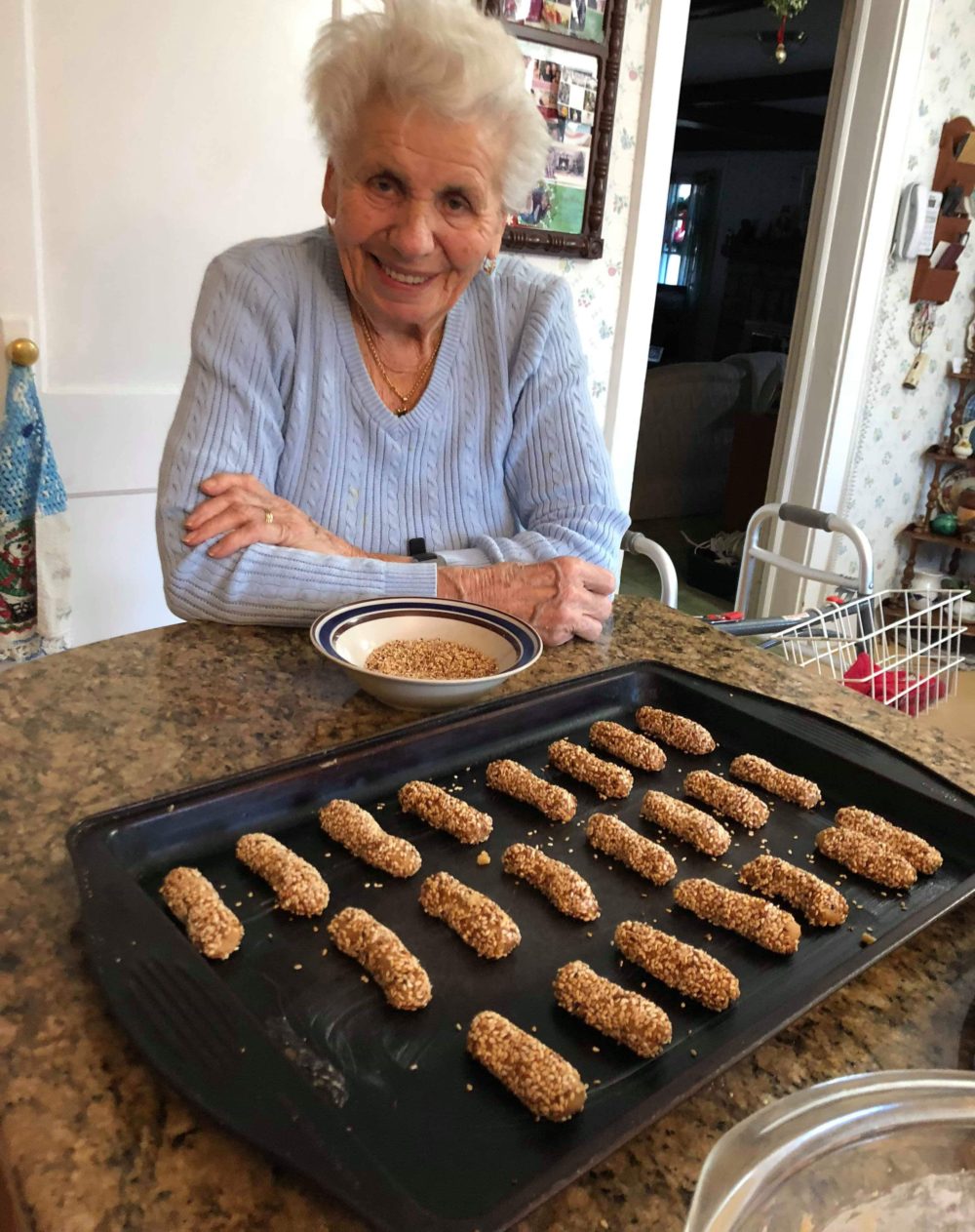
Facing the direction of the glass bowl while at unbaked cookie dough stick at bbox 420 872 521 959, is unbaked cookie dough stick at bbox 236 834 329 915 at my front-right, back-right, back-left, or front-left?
back-right

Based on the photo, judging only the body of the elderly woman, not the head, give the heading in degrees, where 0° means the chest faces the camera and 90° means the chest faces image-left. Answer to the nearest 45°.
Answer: approximately 0°

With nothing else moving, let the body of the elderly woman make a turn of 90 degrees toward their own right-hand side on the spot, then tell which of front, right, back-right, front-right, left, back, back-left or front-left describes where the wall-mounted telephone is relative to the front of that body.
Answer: back-right

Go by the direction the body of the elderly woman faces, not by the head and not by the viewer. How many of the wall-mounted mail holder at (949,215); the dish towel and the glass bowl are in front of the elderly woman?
1

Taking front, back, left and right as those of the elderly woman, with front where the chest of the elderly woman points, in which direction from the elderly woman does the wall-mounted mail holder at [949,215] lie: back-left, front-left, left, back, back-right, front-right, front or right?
back-left

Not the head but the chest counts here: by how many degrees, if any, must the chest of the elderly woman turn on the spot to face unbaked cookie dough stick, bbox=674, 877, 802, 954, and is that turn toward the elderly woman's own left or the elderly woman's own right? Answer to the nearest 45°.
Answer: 0° — they already face it

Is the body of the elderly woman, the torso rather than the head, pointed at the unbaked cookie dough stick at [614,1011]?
yes

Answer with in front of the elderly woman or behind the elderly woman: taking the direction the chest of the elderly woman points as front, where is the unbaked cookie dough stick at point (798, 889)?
in front

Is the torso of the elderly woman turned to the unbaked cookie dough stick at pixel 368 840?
yes

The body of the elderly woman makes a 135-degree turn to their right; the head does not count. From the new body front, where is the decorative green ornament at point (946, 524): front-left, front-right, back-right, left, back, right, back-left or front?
right

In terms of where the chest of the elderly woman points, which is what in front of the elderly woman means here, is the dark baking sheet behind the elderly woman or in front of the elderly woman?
in front
